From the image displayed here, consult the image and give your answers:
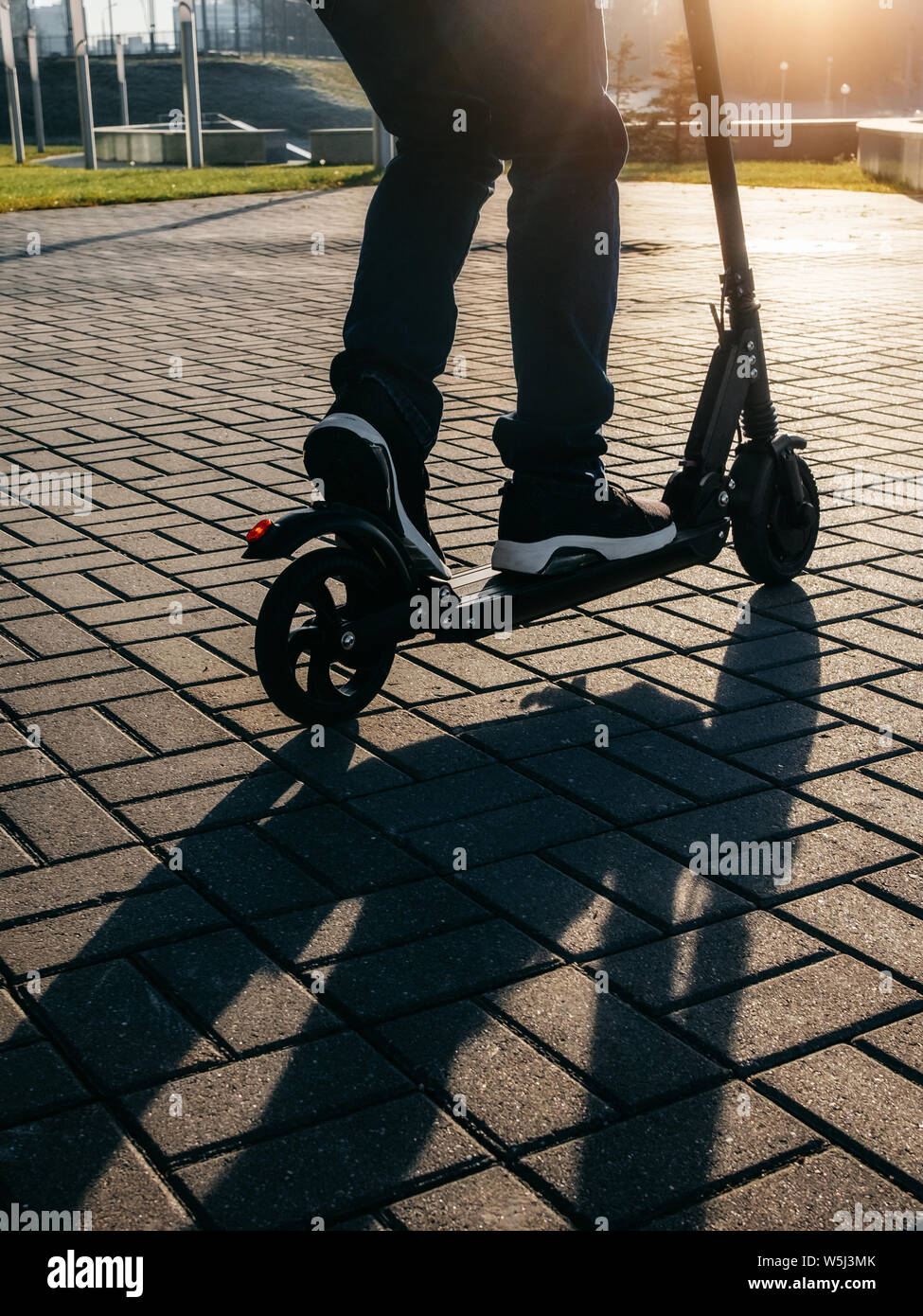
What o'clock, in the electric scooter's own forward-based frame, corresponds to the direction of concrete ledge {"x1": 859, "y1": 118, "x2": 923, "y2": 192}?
The concrete ledge is roughly at 11 o'clock from the electric scooter.

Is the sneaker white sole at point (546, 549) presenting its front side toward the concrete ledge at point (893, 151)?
no

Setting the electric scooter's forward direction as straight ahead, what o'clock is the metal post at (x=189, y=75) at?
The metal post is roughly at 10 o'clock from the electric scooter.

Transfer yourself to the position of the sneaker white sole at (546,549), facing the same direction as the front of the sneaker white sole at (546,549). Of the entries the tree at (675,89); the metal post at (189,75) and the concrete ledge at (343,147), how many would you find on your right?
0

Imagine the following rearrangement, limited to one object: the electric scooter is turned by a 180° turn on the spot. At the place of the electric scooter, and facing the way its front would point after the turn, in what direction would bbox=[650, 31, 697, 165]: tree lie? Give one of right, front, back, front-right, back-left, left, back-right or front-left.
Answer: back-right

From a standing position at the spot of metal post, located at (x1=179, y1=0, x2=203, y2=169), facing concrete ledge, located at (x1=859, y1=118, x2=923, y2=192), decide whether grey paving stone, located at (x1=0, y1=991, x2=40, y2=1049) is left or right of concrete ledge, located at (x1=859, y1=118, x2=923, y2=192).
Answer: right

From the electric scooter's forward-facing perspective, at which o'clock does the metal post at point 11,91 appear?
The metal post is roughly at 10 o'clock from the electric scooter.

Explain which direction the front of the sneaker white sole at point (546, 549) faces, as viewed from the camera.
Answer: facing to the right of the viewer

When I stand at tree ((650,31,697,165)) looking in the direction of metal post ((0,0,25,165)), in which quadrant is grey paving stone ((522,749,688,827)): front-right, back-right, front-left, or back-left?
front-left

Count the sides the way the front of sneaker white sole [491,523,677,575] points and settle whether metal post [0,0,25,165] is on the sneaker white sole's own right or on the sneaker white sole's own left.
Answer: on the sneaker white sole's own left

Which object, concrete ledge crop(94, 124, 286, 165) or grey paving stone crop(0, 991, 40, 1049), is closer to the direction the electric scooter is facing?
the concrete ledge

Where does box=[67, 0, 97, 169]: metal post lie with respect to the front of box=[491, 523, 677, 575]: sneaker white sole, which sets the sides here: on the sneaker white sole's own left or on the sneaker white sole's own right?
on the sneaker white sole's own left

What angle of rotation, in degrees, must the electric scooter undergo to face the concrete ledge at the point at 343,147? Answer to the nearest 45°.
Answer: approximately 45° to its left

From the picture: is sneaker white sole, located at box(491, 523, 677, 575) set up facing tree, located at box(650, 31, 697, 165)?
no

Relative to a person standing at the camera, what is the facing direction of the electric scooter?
facing away from the viewer and to the right of the viewer
